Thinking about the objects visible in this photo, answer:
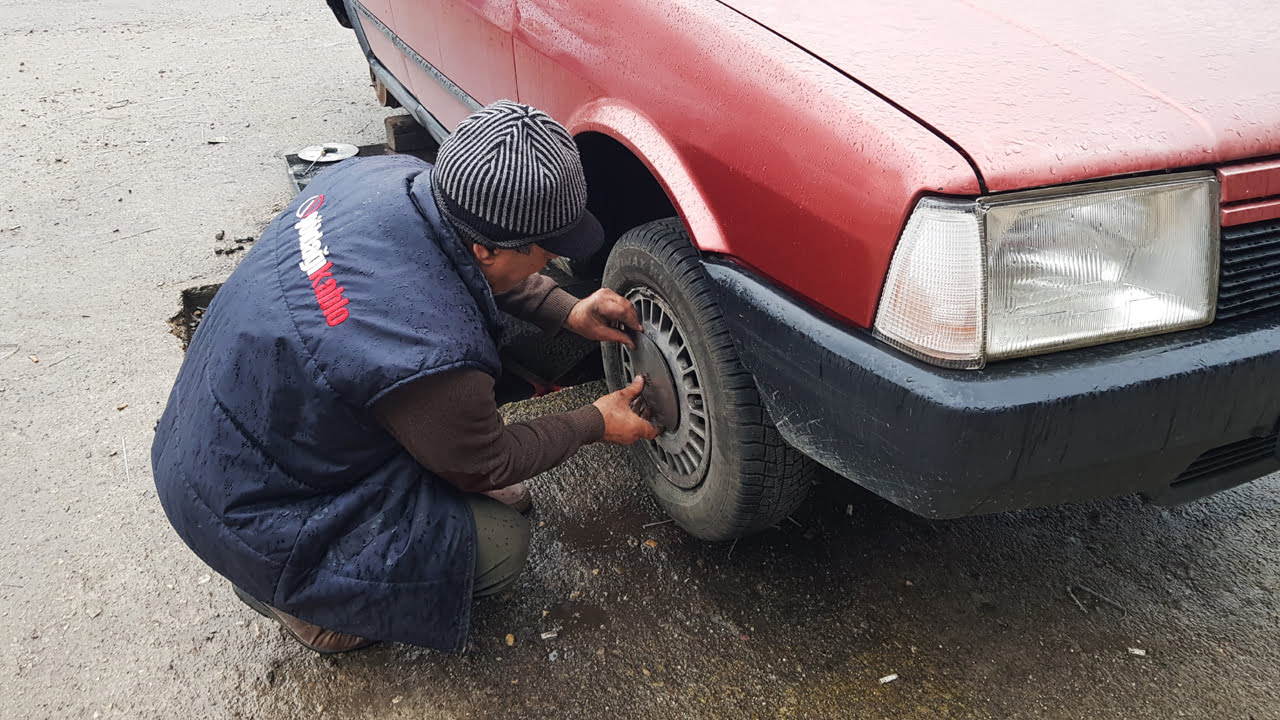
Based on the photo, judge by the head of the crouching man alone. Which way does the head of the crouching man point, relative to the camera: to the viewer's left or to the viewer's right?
to the viewer's right

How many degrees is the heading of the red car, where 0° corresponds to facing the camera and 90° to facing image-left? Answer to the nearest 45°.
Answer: approximately 315°
